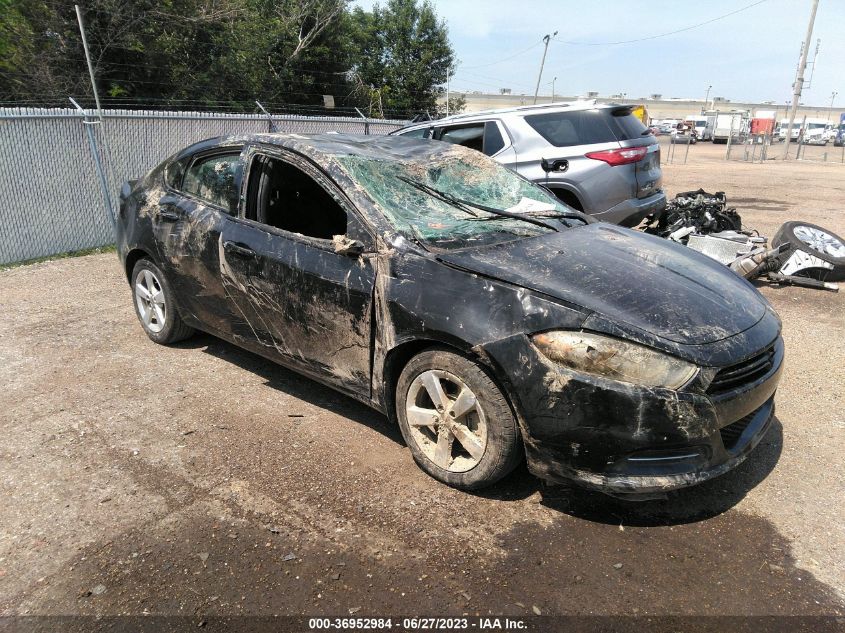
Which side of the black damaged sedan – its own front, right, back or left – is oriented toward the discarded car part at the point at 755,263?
left

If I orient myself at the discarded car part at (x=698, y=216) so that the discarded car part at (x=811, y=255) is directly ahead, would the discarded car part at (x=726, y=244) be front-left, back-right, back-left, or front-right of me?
front-right

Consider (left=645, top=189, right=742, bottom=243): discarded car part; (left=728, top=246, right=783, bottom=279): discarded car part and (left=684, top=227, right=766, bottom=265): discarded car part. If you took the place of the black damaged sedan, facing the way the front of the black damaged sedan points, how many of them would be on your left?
3

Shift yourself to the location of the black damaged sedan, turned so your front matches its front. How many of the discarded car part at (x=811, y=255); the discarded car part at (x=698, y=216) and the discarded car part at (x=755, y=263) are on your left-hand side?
3

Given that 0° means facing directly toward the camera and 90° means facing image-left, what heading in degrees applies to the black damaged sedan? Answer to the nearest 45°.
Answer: approximately 315°

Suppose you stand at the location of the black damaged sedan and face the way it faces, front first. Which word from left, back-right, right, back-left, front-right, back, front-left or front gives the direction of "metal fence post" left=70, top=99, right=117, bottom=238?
back

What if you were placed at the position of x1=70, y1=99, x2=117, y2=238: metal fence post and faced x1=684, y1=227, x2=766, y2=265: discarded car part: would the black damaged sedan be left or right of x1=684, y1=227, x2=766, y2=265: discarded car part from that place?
right

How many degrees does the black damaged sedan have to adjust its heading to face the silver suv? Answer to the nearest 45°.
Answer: approximately 135° to its left

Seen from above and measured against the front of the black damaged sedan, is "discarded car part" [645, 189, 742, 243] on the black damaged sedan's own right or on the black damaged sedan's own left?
on the black damaged sedan's own left

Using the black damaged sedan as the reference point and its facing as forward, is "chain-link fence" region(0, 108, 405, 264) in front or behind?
behind

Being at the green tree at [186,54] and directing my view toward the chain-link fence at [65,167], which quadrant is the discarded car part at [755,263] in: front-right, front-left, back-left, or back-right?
front-left
